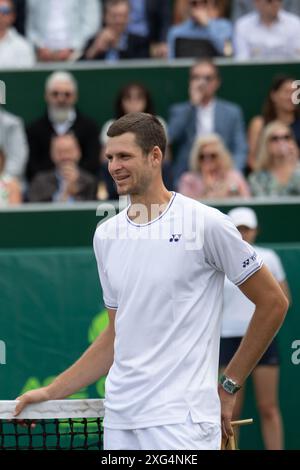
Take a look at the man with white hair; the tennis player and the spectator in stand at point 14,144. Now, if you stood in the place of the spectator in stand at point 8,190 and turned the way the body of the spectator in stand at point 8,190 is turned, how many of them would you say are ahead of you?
1

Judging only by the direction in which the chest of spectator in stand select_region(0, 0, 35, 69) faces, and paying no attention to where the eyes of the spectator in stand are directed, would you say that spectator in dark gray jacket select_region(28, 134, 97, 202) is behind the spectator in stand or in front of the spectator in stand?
in front

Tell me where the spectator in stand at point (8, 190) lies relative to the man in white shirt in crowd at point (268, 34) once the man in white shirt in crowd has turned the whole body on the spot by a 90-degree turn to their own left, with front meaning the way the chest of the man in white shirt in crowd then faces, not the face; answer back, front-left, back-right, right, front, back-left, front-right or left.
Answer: back-right

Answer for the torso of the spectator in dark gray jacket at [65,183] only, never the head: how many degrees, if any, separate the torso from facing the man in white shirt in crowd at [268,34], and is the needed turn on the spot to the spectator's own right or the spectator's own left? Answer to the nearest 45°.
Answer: approximately 135° to the spectator's own left

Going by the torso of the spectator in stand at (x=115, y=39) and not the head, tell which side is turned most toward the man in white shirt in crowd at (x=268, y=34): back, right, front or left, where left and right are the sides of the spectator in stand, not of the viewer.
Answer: left

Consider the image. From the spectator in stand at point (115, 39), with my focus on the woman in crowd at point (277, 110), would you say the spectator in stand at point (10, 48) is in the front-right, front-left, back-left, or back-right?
back-right

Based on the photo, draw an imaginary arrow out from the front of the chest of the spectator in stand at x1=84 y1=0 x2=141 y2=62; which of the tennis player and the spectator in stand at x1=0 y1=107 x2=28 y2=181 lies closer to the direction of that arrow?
the tennis player

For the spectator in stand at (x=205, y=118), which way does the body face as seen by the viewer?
toward the camera

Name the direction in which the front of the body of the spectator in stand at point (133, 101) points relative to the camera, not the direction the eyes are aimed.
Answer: toward the camera
